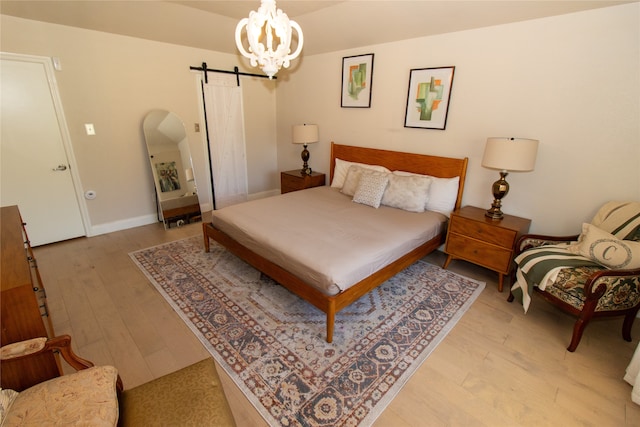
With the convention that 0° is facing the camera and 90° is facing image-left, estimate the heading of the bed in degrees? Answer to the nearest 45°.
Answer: approximately 45°

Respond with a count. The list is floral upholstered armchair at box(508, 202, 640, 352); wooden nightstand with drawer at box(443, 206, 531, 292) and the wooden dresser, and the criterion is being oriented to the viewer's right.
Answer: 1

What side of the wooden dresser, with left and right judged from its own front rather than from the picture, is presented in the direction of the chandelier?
front

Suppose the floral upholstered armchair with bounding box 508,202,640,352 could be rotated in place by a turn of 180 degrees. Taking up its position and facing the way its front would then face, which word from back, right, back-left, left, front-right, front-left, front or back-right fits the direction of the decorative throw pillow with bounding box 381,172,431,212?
back-left

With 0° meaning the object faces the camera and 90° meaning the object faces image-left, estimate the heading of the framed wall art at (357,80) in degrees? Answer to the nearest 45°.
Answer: approximately 45°

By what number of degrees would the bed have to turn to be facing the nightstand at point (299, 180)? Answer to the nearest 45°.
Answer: approximately 135° to its right

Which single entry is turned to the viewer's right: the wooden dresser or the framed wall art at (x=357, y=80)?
the wooden dresser

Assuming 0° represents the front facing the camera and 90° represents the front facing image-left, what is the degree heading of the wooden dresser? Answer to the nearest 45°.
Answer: approximately 270°

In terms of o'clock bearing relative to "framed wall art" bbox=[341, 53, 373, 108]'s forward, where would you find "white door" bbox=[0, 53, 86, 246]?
The white door is roughly at 1 o'clock from the framed wall art.

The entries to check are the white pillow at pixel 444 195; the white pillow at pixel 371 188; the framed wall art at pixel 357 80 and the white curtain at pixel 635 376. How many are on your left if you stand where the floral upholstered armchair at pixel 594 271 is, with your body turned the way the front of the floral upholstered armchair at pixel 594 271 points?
1

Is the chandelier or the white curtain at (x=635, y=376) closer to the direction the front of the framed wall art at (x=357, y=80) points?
the chandelier

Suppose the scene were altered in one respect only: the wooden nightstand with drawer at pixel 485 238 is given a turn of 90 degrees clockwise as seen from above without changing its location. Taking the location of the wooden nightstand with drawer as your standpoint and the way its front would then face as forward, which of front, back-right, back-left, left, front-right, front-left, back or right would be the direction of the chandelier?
left

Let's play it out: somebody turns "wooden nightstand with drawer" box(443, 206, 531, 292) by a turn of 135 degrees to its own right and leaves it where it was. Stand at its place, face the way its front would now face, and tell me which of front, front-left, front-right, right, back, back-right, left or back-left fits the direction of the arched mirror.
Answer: left

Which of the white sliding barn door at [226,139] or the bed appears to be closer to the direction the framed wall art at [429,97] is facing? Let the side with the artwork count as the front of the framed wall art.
the bed

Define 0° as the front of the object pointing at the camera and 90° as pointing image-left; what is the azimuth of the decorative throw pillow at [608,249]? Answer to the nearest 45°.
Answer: approximately 45°
